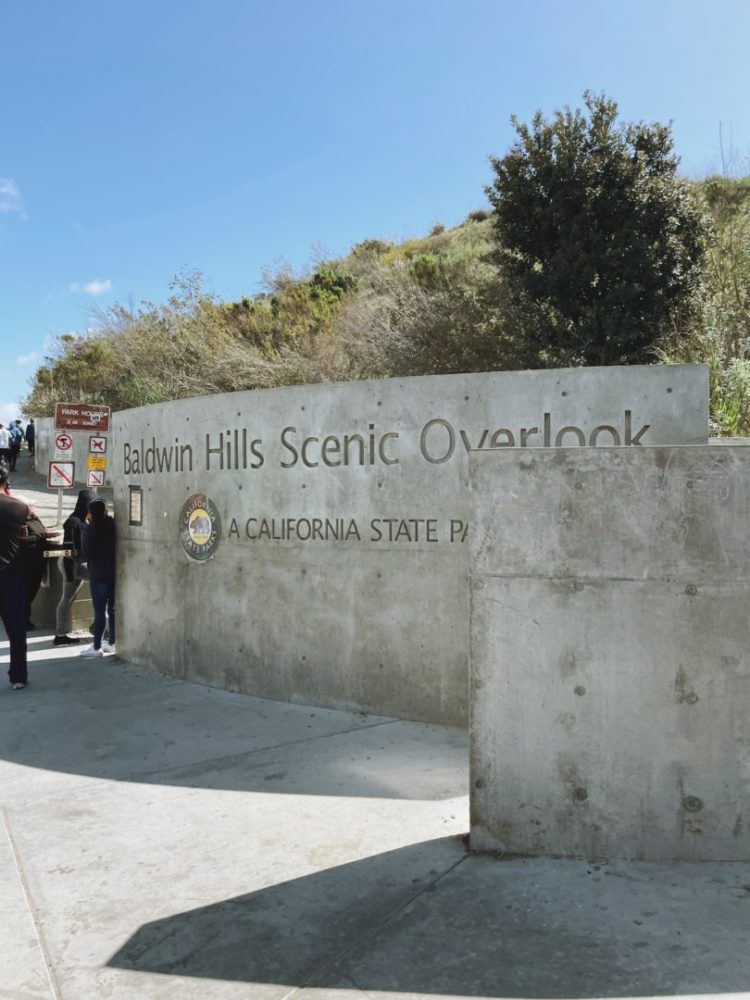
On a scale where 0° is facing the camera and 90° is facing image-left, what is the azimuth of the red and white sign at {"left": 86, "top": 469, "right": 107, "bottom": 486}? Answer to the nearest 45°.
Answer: approximately 0°

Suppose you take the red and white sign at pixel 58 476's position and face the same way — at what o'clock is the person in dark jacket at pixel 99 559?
The person in dark jacket is roughly at 12 o'clock from the red and white sign.

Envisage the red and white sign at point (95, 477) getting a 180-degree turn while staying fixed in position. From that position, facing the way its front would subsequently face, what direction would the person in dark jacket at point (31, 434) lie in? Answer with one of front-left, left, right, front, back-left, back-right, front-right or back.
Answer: front

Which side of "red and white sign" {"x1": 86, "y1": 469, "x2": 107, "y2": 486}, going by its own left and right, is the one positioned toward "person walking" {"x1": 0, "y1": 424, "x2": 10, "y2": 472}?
back

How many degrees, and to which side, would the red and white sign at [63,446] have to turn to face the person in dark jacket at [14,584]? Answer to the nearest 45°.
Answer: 0° — it already faces them

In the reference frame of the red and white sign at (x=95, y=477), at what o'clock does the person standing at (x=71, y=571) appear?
The person standing is roughly at 12 o'clock from the red and white sign.
